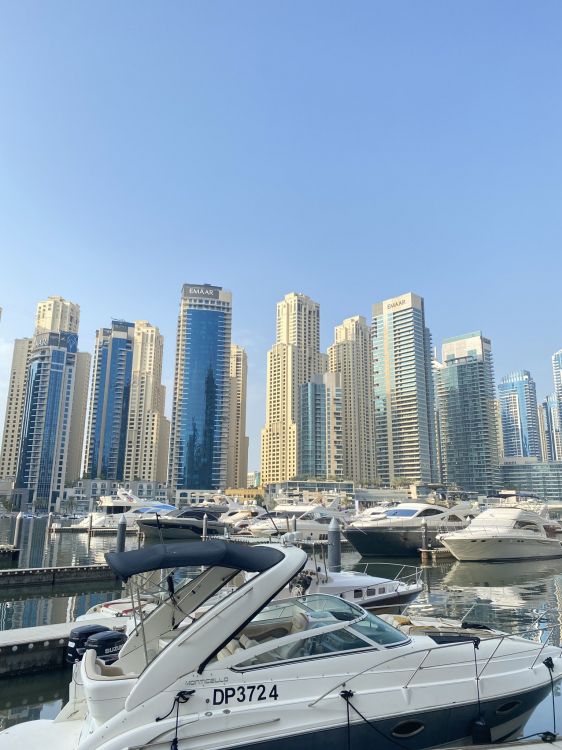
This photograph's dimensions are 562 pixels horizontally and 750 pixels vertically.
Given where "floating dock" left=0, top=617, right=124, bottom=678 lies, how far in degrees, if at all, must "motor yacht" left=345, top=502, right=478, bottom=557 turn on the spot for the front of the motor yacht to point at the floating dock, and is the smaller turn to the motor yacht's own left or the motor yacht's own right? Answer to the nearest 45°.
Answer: approximately 45° to the motor yacht's own left

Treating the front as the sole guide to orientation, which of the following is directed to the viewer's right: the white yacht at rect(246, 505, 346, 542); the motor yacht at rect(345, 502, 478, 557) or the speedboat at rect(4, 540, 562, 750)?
the speedboat

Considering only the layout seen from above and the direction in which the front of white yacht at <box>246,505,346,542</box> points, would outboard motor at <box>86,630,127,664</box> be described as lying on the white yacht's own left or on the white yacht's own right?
on the white yacht's own left

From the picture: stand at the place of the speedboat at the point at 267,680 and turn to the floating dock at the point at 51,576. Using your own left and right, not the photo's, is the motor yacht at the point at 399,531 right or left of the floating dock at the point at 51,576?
right

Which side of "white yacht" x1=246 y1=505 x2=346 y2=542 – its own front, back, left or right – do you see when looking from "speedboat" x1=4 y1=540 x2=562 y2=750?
left

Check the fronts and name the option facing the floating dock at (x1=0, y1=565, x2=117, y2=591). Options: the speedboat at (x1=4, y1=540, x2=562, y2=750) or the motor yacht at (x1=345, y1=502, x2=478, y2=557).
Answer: the motor yacht

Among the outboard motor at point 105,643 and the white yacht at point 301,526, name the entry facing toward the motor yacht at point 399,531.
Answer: the outboard motor

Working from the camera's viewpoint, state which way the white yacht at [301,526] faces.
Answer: facing to the left of the viewer

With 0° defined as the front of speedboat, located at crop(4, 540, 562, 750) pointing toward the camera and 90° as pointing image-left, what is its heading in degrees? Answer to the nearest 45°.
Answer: approximately 270°
